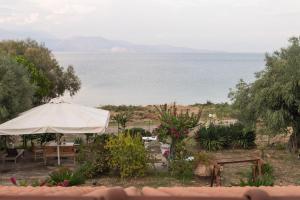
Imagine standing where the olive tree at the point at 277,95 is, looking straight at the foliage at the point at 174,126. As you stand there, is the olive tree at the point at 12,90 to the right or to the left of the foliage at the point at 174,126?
right
